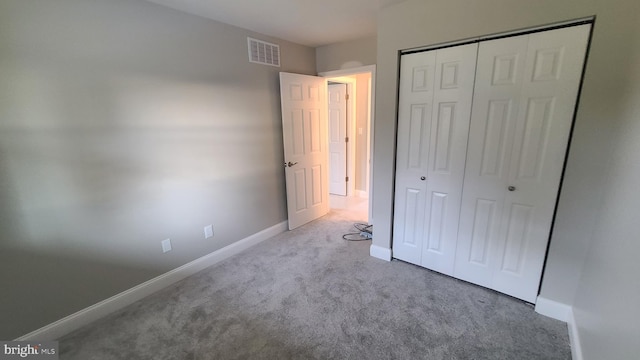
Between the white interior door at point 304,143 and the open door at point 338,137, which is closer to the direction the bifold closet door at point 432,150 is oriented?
the white interior door

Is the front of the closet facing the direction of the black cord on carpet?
no

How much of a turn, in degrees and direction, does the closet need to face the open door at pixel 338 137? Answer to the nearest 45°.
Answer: approximately 90° to its right

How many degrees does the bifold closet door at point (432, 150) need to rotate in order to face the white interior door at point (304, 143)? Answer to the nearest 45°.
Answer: approximately 45° to its right

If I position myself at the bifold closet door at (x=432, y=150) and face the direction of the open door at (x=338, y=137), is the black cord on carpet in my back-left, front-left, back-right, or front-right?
front-left

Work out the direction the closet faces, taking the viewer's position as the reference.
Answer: facing the viewer and to the left of the viewer

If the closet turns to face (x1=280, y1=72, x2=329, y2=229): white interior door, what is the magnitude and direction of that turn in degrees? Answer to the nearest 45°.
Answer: approximately 45° to its right

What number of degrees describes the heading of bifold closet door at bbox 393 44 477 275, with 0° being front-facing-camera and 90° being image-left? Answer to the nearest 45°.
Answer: approximately 45°

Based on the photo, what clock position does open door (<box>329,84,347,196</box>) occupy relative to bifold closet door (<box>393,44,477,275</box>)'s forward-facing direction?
The open door is roughly at 3 o'clock from the bifold closet door.

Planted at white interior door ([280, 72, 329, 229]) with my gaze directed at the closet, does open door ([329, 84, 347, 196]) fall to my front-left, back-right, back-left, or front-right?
back-left

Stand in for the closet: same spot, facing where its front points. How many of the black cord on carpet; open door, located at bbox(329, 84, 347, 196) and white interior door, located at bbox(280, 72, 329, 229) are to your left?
0
